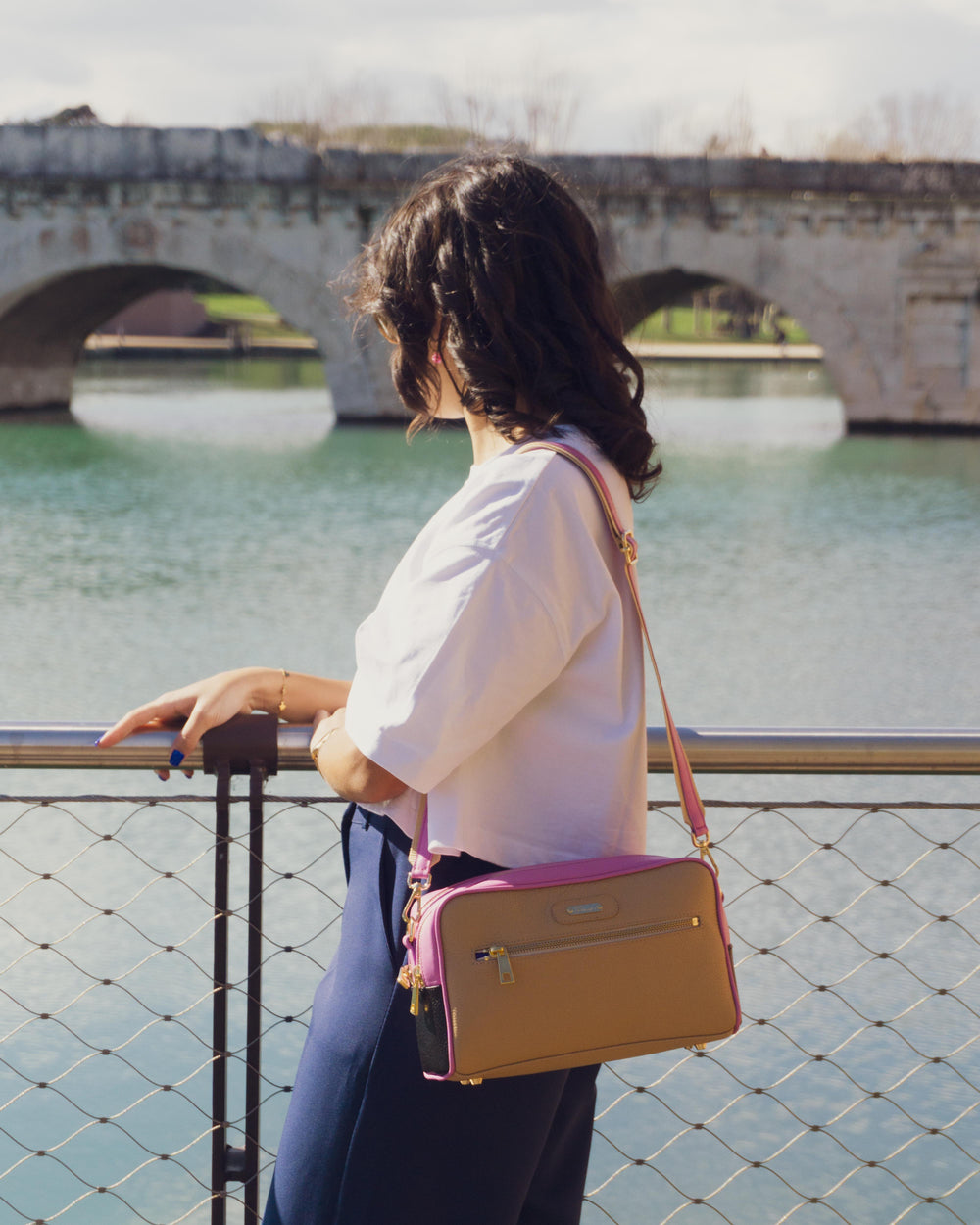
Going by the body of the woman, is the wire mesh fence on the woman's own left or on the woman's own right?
on the woman's own right

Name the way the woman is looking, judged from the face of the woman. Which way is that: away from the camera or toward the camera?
away from the camera

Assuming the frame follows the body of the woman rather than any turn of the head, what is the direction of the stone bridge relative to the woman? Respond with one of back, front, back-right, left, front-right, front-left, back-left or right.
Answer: right

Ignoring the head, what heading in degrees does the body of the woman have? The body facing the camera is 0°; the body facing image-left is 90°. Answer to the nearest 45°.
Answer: approximately 90°
